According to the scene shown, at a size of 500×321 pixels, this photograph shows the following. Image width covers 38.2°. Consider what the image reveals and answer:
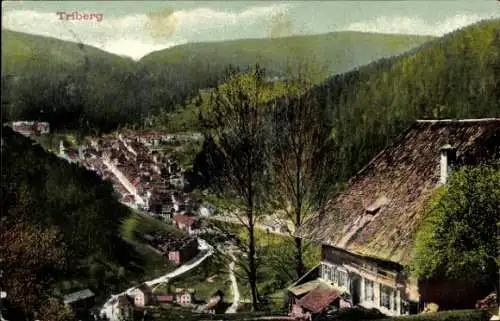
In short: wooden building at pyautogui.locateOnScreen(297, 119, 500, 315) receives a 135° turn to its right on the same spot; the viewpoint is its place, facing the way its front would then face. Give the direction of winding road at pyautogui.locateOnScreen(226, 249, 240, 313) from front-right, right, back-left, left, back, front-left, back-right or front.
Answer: left

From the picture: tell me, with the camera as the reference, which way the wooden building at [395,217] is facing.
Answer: facing the viewer and to the left of the viewer

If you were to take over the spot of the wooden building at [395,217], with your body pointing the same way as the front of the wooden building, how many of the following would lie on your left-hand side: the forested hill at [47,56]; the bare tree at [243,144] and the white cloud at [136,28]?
0

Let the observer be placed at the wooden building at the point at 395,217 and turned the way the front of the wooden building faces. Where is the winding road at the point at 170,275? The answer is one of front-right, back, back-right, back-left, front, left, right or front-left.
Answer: front-right

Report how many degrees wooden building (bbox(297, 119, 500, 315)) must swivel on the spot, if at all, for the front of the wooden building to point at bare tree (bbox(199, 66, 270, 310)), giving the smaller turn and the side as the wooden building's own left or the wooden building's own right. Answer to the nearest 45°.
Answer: approximately 45° to the wooden building's own right
